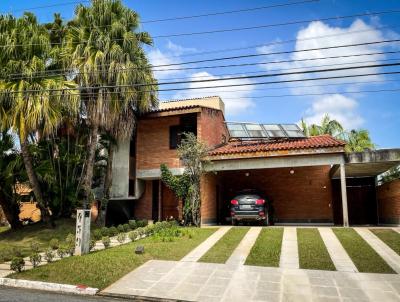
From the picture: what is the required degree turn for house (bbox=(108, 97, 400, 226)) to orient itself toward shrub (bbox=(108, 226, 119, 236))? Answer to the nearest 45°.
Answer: approximately 45° to its right

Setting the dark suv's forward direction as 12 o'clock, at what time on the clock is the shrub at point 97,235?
The shrub is roughly at 8 o'clock from the dark suv.

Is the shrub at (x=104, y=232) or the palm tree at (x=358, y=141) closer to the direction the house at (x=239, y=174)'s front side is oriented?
the shrub

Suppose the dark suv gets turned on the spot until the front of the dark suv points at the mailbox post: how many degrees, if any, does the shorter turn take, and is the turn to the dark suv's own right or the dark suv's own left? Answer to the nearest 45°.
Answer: approximately 135° to the dark suv's own left

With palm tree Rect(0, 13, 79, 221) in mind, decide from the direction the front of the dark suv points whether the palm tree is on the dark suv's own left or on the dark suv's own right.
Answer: on the dark suv's own left

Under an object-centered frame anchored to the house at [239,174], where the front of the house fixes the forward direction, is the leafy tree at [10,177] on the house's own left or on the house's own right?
on the house's own right

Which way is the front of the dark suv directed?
away from the camera

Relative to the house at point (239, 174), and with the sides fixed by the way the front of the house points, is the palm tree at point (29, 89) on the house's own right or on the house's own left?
on the house's own right

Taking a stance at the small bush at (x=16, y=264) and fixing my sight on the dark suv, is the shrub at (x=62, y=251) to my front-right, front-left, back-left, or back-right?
front-left

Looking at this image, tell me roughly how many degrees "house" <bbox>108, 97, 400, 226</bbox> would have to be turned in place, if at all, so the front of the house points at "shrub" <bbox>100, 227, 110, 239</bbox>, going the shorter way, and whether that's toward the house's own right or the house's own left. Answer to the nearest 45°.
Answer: approximately 45° to the house's own right

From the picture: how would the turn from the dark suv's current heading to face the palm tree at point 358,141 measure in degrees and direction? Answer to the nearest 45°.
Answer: approximately 45° to its right

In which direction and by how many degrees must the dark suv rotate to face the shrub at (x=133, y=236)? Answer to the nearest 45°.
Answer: approximately 135° to its left

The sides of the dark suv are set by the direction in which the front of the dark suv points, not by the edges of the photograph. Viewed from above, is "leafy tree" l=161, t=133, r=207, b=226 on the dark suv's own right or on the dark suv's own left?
on the dark suv's own left

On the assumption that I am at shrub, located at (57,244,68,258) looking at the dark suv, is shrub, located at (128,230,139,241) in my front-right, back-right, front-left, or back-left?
front-left

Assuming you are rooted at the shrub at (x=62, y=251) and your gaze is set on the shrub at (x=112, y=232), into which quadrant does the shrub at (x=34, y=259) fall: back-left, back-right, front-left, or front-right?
back-left

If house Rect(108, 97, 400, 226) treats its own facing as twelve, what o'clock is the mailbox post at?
The mailbox post is roughly at 1 o'clock from the house.

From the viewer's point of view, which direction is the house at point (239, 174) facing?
toward the camera
